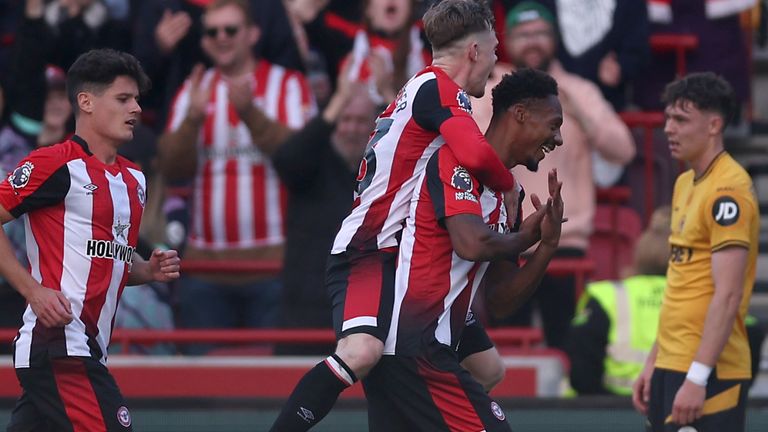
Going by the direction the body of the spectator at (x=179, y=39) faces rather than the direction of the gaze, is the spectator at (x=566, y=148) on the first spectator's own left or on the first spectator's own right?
on the first spectator's own left

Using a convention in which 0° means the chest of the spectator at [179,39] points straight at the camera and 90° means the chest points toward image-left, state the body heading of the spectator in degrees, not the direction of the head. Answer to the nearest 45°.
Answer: approximately 0°

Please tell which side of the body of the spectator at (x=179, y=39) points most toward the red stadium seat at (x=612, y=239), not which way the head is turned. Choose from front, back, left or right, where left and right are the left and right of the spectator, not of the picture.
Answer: left

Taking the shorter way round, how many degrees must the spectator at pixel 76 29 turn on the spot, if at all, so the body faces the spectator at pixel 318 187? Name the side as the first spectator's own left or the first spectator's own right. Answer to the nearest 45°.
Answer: approximately 45° to the first spectator's own left

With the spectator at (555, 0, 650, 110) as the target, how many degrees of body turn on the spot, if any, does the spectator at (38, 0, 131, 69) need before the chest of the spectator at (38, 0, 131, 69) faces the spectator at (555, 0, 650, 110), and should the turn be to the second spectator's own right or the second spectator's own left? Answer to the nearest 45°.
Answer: approximately 90° to the second spectator's own left

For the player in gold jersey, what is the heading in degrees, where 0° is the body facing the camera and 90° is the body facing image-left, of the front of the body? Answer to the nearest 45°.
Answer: approximately 90°

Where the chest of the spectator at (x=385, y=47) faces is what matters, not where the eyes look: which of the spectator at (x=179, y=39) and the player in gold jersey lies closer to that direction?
the player in gold jersey
